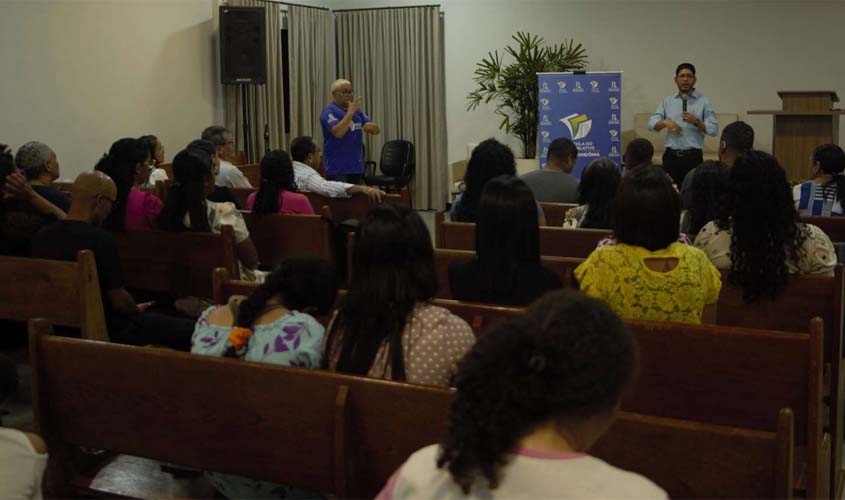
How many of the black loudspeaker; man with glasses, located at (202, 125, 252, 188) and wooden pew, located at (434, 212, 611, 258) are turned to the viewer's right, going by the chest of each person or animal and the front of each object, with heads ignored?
1

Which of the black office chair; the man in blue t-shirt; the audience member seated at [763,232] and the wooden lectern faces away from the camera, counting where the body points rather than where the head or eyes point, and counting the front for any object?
the audience member seated

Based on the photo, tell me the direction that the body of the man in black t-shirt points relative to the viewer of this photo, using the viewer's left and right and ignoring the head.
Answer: facing away from the viewer and to the right of the viewer

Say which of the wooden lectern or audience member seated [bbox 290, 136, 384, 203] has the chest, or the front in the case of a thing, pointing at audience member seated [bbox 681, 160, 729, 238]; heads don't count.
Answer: the wooden lectern

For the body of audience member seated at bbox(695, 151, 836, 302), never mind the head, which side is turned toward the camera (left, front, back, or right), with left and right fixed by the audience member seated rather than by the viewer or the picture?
back

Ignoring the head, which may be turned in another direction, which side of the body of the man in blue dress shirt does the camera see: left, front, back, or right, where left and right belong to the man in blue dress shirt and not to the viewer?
front

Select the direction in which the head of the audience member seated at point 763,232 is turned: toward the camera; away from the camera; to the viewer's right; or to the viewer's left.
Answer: away from the camera

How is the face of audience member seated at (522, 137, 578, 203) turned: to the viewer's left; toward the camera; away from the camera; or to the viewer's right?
away from the camera

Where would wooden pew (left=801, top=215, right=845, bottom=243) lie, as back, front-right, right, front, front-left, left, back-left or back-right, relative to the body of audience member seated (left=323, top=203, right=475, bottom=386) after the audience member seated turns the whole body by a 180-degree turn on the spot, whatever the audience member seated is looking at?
back-left

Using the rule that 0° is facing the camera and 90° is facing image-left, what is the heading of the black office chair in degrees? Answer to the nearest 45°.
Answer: approximately 45°

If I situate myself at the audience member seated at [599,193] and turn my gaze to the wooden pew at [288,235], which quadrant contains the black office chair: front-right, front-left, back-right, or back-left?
front-right

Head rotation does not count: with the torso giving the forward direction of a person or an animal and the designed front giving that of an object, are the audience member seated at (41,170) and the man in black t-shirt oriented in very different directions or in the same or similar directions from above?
same or similar directions

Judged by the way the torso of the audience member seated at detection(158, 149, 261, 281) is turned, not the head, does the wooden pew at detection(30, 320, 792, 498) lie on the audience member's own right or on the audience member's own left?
on the audience member's own right

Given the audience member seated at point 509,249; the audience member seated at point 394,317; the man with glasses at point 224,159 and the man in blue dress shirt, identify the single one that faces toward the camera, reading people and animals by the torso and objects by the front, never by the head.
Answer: the man in blue dress shirt

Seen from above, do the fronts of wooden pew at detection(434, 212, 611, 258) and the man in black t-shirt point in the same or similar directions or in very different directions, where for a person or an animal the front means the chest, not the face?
same or similar directions

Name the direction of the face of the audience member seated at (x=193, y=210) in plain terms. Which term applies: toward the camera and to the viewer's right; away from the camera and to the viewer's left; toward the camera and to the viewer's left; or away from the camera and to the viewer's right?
away from the camera and to the viewer's right

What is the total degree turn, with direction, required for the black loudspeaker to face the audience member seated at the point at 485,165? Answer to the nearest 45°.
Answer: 0° — it already faces them

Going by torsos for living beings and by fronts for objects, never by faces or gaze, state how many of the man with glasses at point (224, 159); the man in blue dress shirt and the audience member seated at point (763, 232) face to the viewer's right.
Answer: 1

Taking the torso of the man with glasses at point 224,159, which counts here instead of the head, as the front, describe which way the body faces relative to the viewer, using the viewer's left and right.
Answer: facing to the right of the viewer
